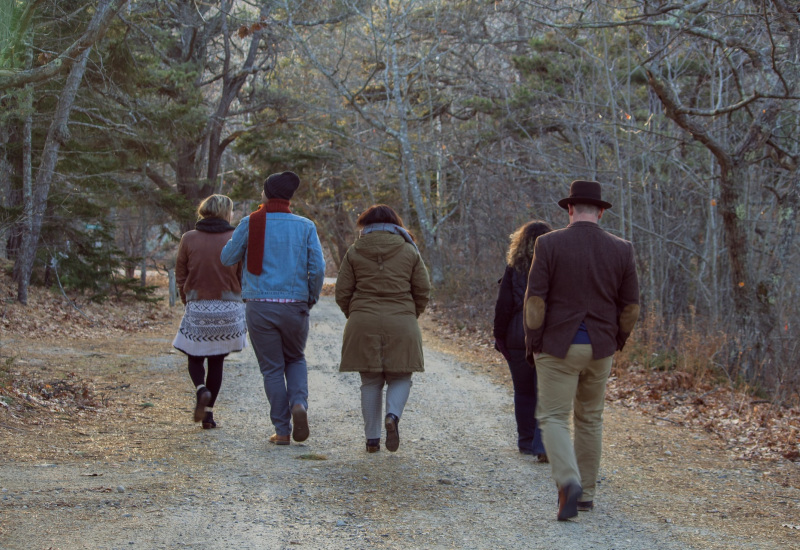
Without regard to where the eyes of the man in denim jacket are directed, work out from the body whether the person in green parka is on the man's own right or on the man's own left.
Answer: on the man's own right

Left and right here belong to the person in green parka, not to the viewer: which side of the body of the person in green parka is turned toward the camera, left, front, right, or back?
back

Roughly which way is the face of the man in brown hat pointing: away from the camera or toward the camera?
away from the camera

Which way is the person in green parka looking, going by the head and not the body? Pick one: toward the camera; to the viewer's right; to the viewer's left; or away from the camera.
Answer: away from the camera

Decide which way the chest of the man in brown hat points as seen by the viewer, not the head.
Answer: away from the camera

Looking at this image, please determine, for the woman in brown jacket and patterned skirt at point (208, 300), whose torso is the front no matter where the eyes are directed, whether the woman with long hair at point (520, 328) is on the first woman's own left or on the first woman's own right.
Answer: on the first woman's own right

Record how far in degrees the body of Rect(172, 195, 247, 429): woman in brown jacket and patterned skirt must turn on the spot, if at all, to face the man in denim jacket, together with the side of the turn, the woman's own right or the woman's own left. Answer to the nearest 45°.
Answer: approximately 135° to the woman's own right

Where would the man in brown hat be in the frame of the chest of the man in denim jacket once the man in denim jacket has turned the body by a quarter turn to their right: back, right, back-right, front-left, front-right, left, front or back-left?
front-right

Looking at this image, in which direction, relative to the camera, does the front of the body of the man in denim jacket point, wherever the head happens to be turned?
away from the camera

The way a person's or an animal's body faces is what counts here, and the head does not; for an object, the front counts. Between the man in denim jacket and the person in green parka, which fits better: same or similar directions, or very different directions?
same or similar directions

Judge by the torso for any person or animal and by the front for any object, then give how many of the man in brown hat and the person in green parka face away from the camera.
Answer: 2

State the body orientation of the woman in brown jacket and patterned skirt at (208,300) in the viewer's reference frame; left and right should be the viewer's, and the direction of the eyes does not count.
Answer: facing away from the viewer

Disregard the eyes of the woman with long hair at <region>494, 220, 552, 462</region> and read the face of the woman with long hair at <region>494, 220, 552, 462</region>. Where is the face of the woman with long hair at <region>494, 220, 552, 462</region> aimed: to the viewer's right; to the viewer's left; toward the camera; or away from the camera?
away from the camera
